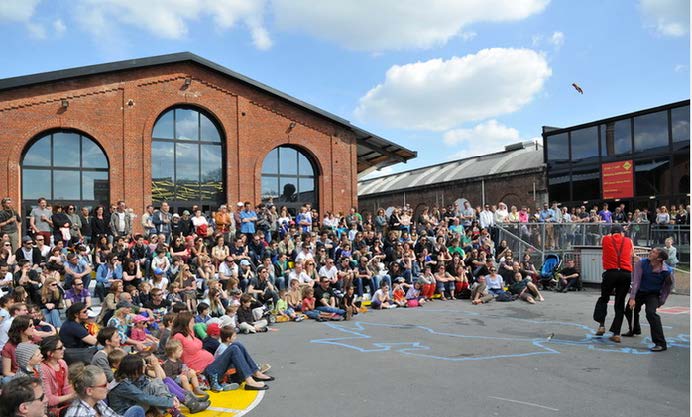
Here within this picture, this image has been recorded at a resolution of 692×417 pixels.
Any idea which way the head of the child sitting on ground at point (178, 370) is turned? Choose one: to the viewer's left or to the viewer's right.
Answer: to the viewer's right

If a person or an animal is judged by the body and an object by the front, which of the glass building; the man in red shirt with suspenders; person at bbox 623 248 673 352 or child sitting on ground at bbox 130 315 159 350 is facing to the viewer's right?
the child sitting on ground

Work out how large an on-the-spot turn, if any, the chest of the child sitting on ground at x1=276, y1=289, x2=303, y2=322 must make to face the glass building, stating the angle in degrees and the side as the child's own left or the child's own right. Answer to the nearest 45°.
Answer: approximately 90° to the child's own left

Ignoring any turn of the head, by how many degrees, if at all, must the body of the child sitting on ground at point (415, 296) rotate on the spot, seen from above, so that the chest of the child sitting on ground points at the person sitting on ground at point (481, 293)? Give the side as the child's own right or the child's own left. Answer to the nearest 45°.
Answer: approximately 45° to the child's own left

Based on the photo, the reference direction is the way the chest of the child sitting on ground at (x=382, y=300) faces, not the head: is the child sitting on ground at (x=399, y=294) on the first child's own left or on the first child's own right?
on the first child's own left

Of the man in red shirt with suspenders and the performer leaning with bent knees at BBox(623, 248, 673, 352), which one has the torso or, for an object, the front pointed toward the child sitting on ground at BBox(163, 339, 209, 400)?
the performer leaning with bent knees

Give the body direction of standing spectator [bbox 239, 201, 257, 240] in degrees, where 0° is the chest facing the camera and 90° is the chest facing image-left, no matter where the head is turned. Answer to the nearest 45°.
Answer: approximately 315°

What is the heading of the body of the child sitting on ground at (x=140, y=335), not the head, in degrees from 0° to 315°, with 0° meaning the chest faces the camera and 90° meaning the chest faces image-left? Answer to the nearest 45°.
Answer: approximately 270°

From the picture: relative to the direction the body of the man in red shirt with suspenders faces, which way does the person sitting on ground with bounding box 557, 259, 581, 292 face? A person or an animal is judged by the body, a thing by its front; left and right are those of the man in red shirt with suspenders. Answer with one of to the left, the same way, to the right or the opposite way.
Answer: the opposite way

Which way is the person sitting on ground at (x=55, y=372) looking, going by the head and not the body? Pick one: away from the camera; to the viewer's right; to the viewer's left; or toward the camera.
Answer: to the viewer's right
